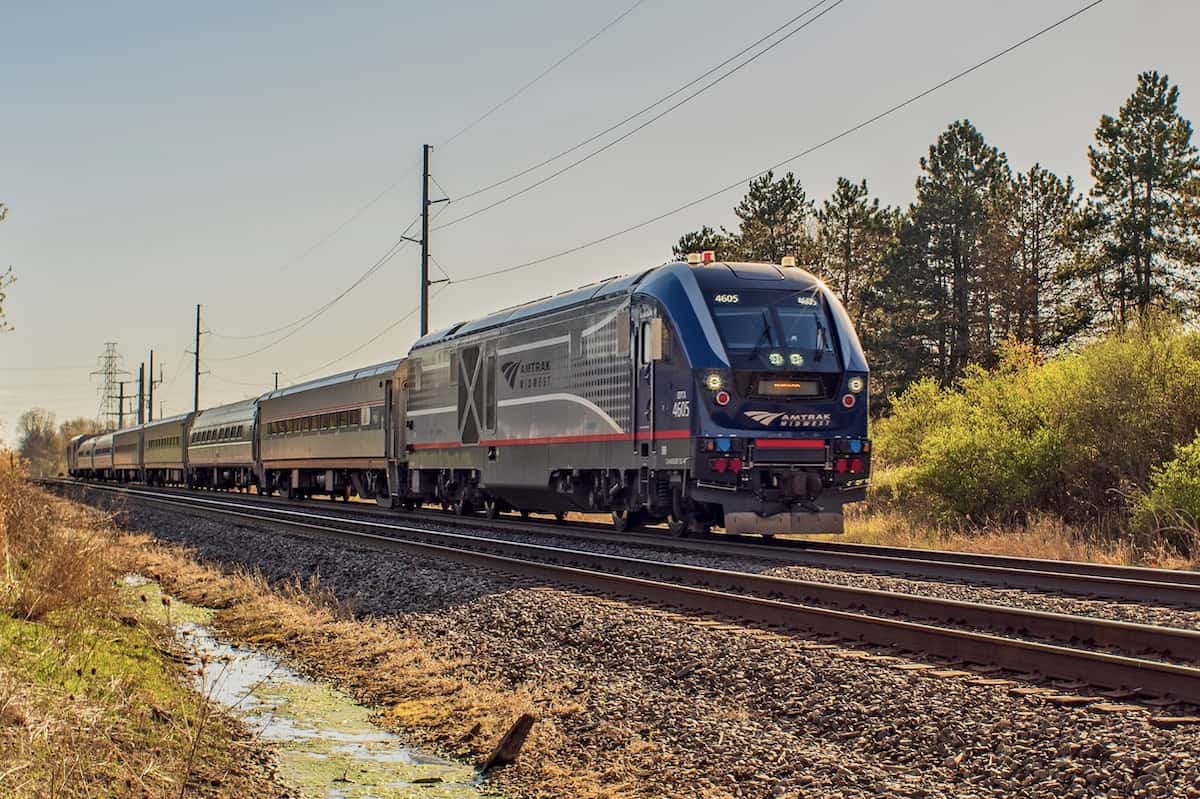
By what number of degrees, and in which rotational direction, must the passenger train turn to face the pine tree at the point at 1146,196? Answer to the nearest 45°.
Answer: approximately 90° to its left

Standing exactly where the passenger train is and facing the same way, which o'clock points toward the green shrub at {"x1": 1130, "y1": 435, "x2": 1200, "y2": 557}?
The green shrub is roughly at 11 o'clock from the passenger train.

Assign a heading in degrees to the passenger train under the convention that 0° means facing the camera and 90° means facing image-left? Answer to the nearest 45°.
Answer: approximately 315°

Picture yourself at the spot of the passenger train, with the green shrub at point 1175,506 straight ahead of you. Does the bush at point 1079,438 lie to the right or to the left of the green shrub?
left

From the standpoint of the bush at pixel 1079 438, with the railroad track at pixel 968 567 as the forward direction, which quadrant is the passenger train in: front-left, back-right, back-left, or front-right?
front-right
